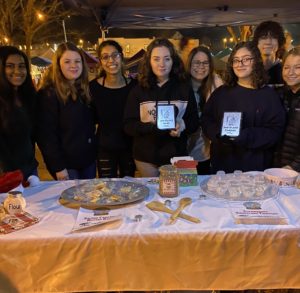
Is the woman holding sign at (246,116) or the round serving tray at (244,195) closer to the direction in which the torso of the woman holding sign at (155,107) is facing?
the round serving tray

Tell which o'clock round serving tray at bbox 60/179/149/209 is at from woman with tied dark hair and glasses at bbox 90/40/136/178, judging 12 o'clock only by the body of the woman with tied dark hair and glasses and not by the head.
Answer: The round serving tray is roughly at 12 o'clock from the woman with tied dark hair and glasses.

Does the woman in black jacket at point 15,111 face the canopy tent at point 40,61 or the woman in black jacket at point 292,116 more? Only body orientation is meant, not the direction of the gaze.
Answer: the woman in black jacket

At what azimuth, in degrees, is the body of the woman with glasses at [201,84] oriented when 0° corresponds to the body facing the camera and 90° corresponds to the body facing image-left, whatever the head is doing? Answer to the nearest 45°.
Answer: approximately 0°

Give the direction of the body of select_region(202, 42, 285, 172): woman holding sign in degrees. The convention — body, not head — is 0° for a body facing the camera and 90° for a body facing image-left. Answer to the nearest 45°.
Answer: approximately 0°

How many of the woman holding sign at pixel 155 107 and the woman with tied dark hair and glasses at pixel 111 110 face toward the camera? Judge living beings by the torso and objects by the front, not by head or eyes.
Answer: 2

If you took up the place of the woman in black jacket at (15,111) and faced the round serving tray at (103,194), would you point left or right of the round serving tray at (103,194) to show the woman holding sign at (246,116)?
left

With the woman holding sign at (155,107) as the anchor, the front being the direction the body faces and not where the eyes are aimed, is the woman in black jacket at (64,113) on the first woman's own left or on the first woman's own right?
on the first woman's own right

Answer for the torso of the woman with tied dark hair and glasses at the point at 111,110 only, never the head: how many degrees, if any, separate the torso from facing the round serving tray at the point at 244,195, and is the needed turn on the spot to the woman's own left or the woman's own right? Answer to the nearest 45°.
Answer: approximately 45° to the woman's own left

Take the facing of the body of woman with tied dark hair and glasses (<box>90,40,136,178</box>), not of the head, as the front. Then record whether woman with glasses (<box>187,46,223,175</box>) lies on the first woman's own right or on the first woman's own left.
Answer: on the first woman's own left
